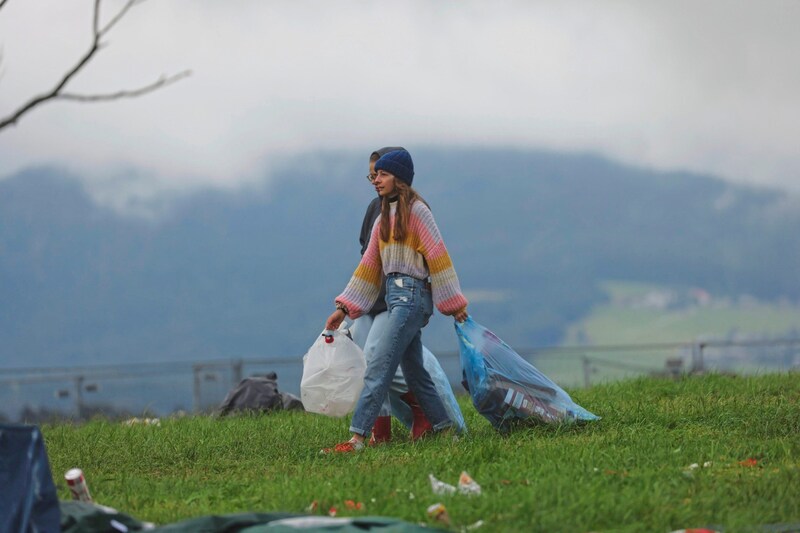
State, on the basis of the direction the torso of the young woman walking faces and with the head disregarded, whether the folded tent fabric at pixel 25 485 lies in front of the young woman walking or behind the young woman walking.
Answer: in front

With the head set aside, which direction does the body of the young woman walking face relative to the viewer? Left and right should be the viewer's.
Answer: facing the viewer and to the left of the viewer

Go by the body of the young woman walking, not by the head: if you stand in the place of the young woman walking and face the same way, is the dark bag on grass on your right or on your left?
on your right

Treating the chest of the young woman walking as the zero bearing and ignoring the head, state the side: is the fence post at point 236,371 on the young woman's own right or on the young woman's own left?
on the young woman's own right

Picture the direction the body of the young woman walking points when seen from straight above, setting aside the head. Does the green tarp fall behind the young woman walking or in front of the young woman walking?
in front

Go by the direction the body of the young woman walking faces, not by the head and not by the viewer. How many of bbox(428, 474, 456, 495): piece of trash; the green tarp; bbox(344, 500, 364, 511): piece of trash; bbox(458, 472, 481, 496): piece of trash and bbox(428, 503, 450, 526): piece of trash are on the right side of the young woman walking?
0

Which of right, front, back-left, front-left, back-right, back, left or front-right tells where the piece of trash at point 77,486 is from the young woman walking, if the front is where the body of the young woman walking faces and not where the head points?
front

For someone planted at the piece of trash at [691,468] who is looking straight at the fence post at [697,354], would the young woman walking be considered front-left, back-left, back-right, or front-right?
front-left

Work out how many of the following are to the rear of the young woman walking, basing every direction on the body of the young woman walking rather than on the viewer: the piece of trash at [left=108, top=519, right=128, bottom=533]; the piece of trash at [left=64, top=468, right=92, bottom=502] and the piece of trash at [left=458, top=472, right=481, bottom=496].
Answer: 0

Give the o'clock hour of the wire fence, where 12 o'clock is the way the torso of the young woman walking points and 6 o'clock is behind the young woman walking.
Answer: The wire fence is roughly at 4 o'clock from the young woman walking.

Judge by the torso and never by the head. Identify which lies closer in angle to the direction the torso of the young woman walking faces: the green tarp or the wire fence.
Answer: the green tarp

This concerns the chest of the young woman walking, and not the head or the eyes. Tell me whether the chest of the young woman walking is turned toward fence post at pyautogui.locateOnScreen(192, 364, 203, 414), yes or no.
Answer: no

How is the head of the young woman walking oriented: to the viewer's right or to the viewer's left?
to the viewer's left

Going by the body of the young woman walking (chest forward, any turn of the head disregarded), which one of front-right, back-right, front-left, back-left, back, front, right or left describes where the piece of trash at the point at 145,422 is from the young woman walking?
right

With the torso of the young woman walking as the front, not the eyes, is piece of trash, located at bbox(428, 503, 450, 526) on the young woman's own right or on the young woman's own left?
on the young woman's own left

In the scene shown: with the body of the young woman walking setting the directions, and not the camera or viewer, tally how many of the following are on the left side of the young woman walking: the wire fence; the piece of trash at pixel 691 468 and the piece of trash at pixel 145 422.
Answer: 1
